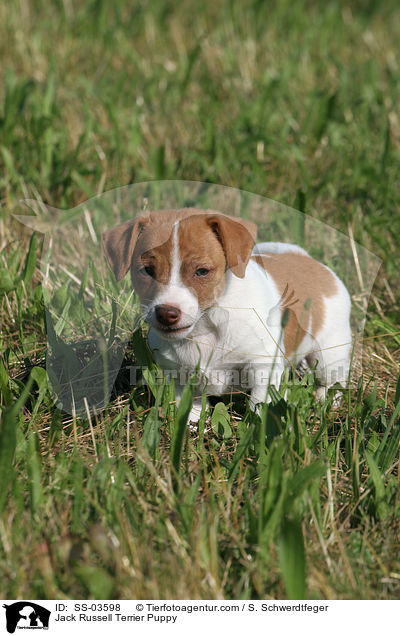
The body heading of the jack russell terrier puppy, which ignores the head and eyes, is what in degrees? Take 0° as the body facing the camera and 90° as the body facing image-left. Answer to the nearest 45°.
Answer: approximately 45°
